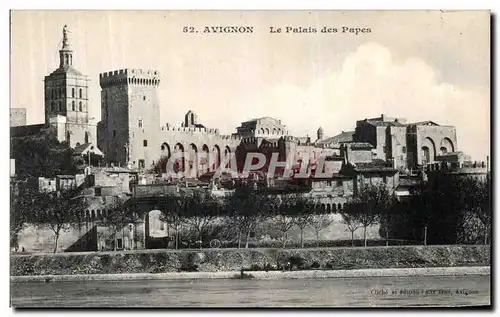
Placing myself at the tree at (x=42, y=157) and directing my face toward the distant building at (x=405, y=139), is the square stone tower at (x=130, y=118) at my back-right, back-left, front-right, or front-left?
front-left
